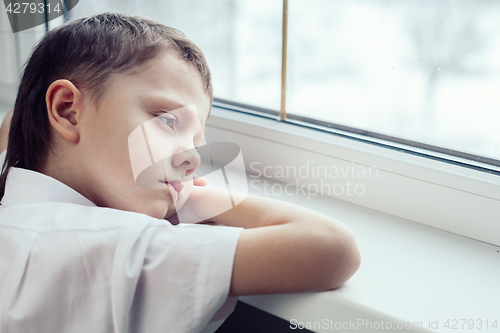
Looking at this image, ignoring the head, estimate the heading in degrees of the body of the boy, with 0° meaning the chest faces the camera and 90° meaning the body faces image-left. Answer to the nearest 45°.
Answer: approximately 270°
